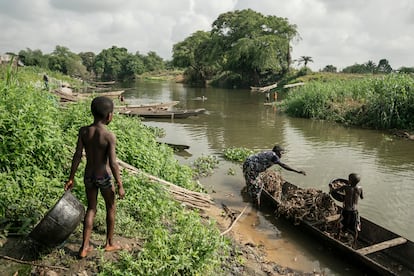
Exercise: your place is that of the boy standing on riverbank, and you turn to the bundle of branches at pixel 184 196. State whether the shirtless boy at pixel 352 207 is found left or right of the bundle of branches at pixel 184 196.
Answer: right

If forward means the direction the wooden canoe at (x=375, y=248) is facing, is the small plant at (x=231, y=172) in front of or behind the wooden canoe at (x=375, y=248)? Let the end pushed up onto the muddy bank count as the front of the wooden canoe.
in front

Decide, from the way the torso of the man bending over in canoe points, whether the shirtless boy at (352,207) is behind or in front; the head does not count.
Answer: in front

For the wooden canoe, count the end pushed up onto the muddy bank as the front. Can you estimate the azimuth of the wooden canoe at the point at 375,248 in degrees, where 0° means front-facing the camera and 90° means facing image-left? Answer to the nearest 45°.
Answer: approximately 135°

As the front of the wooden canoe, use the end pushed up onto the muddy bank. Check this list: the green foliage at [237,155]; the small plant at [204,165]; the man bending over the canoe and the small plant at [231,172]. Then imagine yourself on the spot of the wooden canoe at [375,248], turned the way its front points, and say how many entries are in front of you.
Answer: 4

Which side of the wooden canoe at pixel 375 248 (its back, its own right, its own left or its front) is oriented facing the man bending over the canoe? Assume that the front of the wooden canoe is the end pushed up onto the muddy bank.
front

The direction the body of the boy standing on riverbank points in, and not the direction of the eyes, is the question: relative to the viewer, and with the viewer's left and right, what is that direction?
facing away from the viewer and to the right of the viewer

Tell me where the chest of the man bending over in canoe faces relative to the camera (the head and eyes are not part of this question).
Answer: to the viewer's right

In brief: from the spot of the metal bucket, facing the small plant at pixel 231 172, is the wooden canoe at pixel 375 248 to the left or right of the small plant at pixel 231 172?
right

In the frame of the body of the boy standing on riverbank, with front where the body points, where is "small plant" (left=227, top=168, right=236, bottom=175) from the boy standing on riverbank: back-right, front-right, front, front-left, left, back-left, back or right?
front

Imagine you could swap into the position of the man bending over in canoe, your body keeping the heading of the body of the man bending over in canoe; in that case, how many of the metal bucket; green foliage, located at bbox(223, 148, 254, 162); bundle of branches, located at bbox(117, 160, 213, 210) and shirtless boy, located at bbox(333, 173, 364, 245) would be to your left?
1
